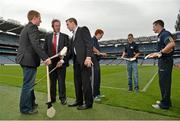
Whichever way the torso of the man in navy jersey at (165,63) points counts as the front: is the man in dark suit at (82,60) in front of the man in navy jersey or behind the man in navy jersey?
in front

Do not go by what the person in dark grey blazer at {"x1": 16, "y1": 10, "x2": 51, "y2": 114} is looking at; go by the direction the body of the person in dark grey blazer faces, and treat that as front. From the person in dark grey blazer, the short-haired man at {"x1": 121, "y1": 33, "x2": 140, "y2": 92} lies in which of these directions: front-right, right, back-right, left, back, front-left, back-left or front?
front-left

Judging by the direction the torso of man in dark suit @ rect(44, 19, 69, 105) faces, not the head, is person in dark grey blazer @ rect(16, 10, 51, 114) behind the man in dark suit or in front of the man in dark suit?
in front

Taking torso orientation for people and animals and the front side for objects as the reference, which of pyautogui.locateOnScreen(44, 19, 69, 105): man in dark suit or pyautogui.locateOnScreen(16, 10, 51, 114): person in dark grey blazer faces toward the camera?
the man in dark suit

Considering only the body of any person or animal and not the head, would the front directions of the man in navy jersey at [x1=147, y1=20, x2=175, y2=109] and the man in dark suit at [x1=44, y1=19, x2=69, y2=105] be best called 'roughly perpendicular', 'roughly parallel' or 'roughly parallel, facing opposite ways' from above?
roughly perpendicular

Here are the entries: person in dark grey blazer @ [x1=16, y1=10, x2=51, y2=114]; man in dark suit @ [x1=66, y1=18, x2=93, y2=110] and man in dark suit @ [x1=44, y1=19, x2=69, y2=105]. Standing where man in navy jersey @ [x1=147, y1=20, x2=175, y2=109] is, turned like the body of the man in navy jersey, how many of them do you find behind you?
0

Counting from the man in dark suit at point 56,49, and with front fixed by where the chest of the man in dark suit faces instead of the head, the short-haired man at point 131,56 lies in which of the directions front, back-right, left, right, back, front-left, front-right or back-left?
back-left

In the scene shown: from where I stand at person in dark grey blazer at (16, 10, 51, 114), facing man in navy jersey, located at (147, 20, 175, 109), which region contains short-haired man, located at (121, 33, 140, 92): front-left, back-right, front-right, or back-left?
front-left

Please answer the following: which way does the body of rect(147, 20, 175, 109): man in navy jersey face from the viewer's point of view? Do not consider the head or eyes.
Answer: to the viewer's left

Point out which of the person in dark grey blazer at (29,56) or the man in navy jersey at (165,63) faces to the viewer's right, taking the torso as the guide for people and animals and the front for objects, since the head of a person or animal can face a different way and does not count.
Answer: the person in dark grey blazer

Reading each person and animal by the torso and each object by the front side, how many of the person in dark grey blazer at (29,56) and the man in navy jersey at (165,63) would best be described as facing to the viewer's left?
1

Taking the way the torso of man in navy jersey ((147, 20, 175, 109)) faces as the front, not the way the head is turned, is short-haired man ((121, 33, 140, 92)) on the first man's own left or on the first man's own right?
on the first man's own right

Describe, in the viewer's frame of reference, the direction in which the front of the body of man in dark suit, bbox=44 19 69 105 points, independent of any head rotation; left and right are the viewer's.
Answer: facing the viewer

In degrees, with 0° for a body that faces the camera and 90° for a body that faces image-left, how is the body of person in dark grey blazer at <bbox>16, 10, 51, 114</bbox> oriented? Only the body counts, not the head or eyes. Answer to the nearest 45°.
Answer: approximately 270°

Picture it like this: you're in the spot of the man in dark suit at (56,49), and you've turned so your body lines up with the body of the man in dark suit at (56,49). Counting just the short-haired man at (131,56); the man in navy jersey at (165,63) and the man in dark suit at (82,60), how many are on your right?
0

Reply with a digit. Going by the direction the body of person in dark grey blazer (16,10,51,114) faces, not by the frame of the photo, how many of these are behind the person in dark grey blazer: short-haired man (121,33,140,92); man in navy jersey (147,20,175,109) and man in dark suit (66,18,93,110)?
0
